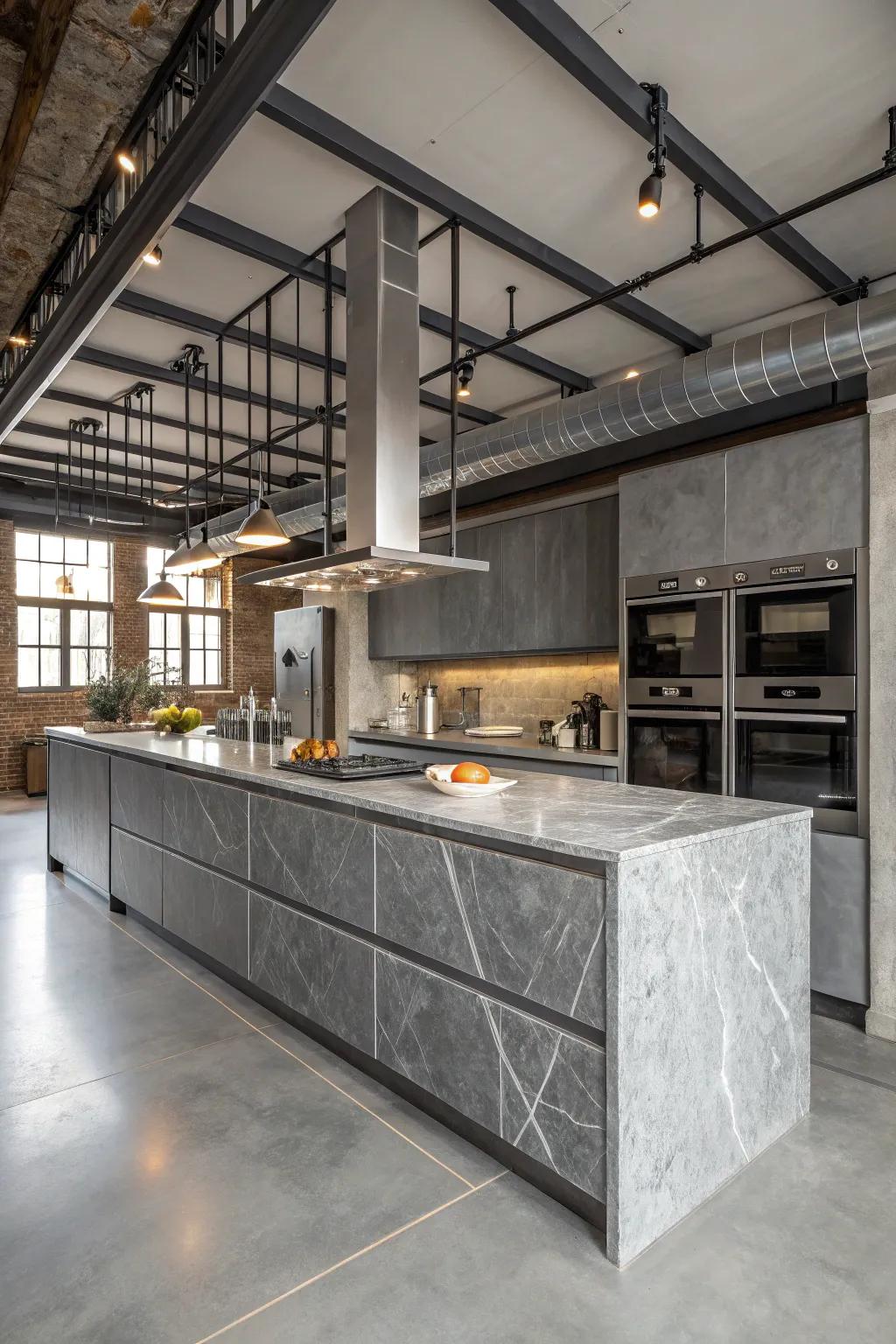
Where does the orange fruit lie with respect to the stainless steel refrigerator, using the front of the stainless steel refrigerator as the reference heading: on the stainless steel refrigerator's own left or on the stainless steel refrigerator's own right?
on the stainless steel refrigerator's own left

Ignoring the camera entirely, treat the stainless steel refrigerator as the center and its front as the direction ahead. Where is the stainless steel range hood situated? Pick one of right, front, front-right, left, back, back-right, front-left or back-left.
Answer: front-left

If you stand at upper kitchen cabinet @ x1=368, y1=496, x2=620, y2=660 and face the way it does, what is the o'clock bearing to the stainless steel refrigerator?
The stainless steel refrigerator is roughly at 3 o'clock from the upper kitchen cabinet.

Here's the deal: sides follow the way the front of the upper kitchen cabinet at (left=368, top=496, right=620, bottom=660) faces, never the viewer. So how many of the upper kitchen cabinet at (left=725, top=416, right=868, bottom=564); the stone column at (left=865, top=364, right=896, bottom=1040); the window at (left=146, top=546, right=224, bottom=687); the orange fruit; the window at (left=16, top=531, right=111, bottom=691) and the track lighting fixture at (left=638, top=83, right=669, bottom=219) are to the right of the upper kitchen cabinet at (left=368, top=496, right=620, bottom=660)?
2

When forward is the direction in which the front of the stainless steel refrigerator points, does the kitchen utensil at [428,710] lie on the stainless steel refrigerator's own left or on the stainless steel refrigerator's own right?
on the stainless steel refrigerator's own left

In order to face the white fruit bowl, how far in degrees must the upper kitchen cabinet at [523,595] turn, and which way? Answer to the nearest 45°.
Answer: approximately 45° to its left

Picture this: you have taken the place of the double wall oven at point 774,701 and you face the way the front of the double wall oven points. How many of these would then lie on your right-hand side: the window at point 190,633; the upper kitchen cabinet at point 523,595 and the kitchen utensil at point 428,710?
3

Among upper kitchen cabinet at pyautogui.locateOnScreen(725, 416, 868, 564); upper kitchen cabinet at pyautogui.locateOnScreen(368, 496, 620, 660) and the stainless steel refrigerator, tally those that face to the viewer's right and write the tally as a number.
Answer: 0

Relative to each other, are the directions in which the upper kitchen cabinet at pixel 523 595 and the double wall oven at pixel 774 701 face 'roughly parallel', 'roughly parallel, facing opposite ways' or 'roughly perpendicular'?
roughly parallel

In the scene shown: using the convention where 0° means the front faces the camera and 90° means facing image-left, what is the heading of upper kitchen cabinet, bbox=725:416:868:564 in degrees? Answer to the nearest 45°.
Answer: approximately 45°

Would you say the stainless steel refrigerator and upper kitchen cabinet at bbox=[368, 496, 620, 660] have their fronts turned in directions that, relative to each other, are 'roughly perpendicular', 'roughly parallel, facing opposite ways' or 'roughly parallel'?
roughly parallel

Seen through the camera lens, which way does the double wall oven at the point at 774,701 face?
facing the viewer and to the left of the viewer

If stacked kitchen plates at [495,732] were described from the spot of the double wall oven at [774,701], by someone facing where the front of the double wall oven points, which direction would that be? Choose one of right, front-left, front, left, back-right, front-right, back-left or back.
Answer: right

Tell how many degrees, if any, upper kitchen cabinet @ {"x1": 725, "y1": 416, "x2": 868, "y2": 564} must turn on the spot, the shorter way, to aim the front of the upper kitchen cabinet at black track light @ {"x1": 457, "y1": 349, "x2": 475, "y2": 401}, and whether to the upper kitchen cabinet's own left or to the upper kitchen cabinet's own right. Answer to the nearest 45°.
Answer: approximately 45° to the upper kitchen cabinet's own right

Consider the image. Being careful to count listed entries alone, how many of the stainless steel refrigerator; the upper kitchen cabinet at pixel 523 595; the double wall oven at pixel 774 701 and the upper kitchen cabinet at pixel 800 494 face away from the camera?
0
